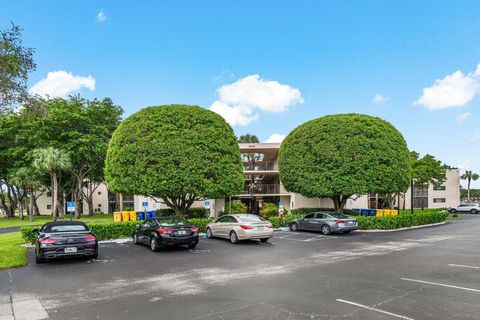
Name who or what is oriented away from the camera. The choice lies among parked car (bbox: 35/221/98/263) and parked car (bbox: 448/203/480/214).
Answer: parked car (bbox: 35/221/98/263)

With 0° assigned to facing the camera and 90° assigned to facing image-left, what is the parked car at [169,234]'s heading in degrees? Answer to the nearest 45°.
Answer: approximately 135°

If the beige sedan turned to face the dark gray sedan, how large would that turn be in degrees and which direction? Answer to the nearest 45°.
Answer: approximately 90° to its right

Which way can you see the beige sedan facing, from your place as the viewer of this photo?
facing away from the viewer and to the left of the viewer

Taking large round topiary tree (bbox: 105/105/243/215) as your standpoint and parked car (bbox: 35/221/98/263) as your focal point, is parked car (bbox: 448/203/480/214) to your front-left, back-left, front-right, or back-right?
back-left

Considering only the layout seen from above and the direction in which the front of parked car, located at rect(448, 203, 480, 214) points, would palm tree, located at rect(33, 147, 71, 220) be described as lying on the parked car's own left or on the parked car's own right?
on the parked car's own left

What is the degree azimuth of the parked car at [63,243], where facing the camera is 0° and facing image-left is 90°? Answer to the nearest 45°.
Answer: approximately 180°

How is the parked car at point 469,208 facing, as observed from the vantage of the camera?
facing to the left of the viewer

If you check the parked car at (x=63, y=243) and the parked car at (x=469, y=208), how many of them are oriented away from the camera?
1

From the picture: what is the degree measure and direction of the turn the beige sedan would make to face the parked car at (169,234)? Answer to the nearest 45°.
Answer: approximately 90° to its left

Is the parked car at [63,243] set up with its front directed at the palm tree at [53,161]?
yes
